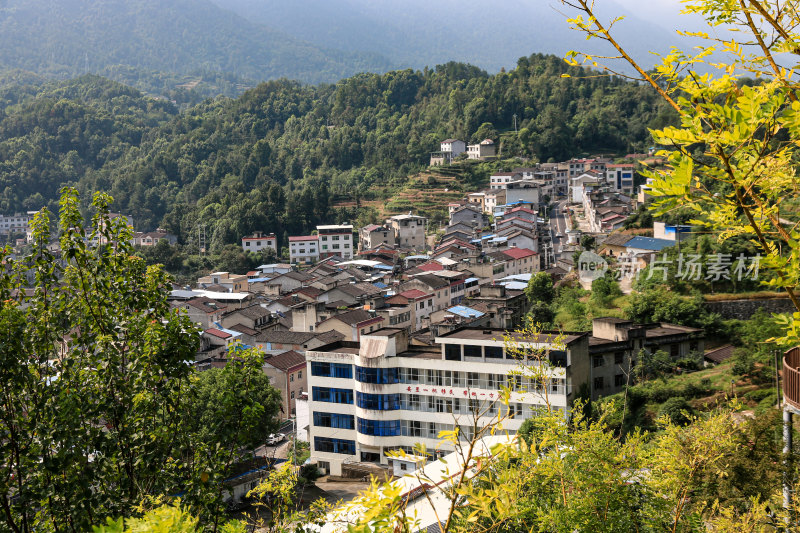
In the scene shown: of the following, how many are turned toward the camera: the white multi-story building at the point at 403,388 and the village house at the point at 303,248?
2

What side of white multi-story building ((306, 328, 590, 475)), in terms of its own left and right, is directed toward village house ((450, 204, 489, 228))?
back

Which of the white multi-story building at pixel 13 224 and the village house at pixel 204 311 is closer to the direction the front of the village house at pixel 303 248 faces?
the village house

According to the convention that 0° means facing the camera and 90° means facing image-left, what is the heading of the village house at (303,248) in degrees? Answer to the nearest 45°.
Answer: approximately 0°

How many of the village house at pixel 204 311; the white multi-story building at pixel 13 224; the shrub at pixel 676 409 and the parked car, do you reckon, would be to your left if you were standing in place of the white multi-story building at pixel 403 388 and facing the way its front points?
1

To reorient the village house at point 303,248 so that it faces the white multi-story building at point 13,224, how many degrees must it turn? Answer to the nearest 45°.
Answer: approximately 135° to its right

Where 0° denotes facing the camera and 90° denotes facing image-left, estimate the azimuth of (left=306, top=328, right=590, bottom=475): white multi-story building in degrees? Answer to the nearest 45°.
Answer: approximately 0°

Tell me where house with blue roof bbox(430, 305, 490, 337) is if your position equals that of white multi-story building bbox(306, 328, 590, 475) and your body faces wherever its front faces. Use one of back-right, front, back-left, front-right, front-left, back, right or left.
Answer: back

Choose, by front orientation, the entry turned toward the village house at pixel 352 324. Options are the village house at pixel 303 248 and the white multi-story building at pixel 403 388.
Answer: the village house at pixel 303 248

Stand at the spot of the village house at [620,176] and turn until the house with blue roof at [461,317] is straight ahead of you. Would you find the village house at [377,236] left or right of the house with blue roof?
right

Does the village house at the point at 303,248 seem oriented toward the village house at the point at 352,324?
yes
